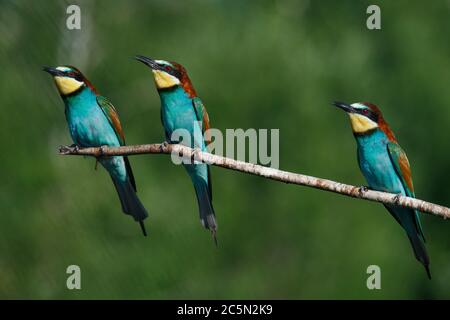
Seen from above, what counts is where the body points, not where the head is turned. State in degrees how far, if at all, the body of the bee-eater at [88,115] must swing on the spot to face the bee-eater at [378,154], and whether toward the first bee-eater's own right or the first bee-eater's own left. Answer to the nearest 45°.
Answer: approximately 135° to the first bee-eater's own left

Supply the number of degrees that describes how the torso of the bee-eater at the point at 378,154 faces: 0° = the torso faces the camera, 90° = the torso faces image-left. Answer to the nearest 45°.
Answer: approximately 45°

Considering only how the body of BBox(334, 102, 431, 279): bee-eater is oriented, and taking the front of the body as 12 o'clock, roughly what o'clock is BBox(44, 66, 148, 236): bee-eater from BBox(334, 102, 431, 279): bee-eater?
BBox(44, 66, 148, 236): bee-eater is roughly at 1 o'clock from BBox(334, 102, 431, 279): bee-eater.

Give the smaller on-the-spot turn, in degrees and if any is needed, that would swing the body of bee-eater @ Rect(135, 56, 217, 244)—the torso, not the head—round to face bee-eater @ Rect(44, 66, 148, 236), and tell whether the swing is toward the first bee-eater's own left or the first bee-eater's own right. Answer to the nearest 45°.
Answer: approximately 45° to the first bee-eater's own right

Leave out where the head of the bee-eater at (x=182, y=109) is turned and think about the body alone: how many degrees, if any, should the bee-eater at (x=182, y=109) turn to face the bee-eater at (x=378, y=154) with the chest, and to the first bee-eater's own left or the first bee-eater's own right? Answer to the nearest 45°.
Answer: approximately 135° to the first bee-eater's own left

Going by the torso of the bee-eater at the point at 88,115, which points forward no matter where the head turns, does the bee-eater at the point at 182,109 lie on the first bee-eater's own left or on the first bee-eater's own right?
on the first bee-eater's own left
